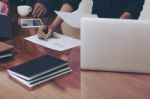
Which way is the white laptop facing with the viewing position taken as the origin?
facing away from the viewer

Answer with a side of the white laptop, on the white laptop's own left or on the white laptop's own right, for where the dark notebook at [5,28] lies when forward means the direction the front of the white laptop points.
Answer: on the white laptop's own left

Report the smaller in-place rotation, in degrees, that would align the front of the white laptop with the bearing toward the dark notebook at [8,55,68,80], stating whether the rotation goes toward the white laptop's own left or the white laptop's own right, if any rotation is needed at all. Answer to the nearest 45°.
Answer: approximately 90° to the white laptop's own left

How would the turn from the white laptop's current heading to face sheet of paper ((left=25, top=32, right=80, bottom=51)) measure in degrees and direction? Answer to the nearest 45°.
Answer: approximately 45° to its left

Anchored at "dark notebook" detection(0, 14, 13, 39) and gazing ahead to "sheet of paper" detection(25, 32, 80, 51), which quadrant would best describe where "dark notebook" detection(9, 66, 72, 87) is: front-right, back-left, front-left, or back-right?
front-right

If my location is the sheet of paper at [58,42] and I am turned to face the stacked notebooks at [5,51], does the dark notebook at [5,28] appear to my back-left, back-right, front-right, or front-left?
front-right

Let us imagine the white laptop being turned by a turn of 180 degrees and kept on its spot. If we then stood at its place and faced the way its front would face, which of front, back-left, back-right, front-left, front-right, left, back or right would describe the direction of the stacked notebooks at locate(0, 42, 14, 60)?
right
